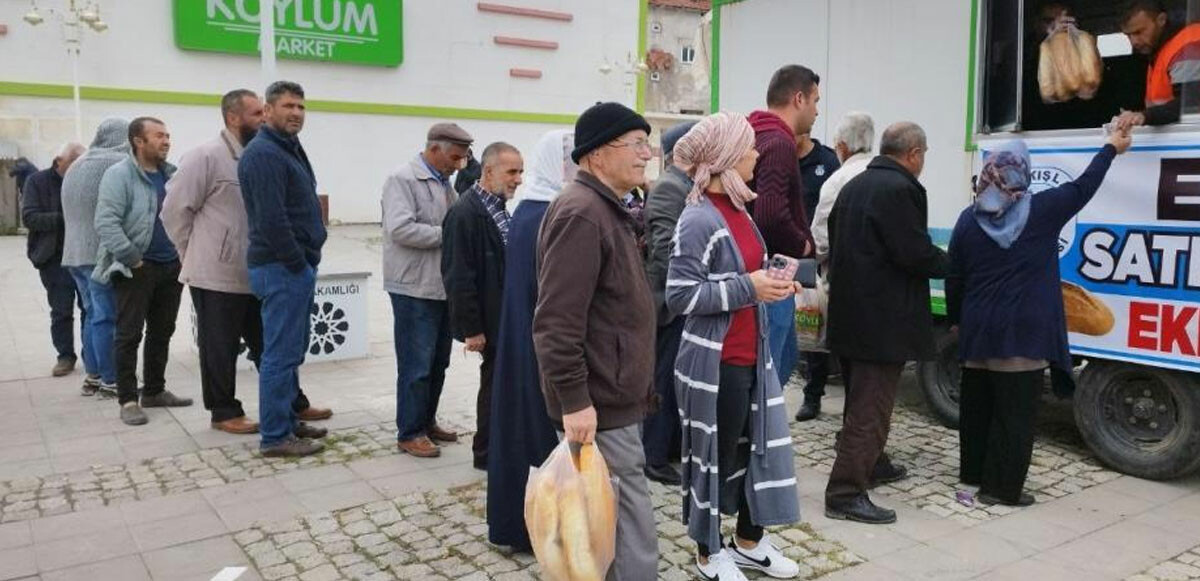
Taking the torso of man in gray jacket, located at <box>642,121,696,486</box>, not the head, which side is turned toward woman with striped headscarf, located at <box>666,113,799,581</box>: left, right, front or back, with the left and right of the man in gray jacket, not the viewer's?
right

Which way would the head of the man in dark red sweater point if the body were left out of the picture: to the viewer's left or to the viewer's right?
to the viewer's right

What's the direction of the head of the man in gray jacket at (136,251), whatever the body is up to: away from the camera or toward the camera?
toward the camera

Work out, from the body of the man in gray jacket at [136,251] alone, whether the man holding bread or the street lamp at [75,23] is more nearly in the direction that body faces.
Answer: the man holding bread

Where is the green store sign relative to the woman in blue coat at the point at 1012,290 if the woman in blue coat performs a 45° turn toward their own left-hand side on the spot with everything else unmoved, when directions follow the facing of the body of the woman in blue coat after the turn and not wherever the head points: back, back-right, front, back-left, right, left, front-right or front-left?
front-left

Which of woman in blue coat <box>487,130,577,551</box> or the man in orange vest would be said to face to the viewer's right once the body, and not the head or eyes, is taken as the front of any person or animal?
the woman in blue coat

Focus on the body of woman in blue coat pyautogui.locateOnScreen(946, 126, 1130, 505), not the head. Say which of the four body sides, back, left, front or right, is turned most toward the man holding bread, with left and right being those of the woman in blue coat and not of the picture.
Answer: back

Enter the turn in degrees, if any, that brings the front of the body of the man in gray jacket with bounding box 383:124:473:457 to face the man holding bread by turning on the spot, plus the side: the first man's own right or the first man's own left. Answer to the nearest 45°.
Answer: approximately 45° to the first man's own right

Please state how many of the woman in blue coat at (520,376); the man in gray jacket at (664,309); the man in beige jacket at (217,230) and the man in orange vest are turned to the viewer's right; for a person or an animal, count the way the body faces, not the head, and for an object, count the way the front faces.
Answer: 3

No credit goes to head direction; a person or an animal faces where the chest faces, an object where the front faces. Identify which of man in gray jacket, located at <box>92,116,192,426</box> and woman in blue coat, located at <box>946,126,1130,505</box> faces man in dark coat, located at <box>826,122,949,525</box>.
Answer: the man in gray jacket

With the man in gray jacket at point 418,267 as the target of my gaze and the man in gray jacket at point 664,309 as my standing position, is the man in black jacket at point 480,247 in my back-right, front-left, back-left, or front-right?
front-left

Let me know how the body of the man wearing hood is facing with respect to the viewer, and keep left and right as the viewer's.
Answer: facing to the right of the viewer

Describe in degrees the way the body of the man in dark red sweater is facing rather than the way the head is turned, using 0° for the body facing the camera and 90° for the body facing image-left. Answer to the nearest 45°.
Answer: approximately 270°

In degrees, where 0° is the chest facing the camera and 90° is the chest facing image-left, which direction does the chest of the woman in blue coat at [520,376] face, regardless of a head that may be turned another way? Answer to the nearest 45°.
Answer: approximately 270°

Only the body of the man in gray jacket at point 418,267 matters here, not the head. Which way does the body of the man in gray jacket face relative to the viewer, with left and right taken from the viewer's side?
facing the viewer and to the right of the viewer
